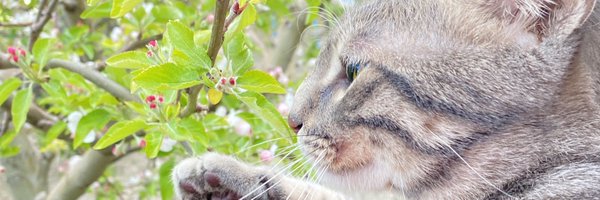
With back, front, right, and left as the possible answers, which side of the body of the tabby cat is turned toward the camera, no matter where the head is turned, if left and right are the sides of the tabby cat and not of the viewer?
left

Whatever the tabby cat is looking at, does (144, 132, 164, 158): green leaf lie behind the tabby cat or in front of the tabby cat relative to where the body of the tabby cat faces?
in front

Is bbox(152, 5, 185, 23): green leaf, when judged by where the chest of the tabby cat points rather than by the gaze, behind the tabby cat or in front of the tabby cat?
in front

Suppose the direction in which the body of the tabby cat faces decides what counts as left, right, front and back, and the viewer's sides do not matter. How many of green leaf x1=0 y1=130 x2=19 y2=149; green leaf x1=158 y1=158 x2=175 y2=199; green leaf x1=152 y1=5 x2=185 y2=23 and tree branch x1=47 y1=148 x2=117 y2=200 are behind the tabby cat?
0

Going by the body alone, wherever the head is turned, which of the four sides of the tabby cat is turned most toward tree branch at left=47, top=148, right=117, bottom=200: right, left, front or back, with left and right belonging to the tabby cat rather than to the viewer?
front

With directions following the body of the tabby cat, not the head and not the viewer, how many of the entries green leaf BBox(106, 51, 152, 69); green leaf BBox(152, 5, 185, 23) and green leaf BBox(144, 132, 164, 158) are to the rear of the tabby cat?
0

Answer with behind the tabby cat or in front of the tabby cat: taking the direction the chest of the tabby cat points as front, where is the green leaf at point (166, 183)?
in front
